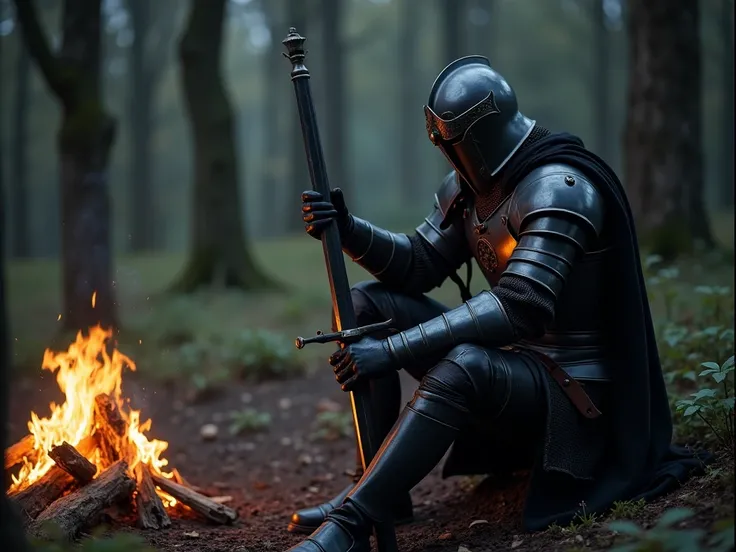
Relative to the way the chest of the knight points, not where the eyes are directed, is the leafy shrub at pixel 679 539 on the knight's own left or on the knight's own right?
on the knight's own left

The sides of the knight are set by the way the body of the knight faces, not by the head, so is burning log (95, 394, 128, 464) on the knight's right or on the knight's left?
on the knight's right

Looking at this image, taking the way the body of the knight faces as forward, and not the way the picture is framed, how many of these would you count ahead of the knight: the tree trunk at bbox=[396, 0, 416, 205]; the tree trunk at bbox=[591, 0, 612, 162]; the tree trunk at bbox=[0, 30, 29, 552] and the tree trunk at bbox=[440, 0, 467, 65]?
1

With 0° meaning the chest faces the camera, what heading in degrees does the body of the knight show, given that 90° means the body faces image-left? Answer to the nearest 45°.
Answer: approximately 45°

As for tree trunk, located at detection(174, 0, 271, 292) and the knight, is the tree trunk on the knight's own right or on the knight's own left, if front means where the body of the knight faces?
on the knight's own right

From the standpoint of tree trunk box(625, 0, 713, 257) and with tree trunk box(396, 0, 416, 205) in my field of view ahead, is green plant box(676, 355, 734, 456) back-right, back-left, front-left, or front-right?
back-left

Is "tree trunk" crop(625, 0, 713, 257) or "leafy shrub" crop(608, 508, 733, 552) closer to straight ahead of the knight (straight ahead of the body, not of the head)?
the leafy shrub

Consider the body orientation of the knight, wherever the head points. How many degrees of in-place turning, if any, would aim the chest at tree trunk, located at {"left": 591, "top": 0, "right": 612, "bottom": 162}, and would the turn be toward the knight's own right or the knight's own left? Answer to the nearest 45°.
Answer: approximately 135° to the knight's own right

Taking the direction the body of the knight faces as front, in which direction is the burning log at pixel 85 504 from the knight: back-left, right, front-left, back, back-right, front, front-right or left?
front-right

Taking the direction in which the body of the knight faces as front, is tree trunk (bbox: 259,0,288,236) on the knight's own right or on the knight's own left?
on the knight's own right

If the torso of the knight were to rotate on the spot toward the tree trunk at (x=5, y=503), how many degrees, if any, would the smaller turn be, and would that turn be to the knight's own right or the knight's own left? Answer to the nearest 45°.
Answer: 0° — they already face it

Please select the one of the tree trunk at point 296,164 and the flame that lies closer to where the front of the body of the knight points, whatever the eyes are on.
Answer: the flame

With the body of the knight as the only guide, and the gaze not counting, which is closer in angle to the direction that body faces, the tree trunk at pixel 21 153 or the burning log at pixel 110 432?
the burning log
